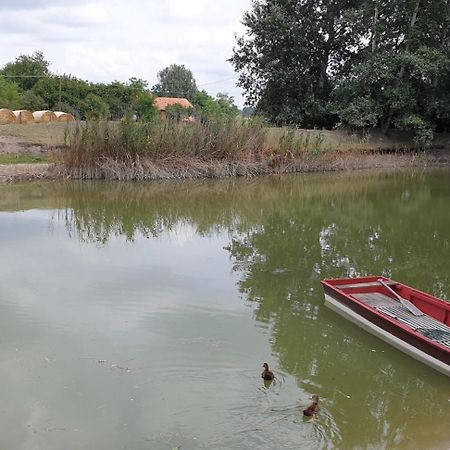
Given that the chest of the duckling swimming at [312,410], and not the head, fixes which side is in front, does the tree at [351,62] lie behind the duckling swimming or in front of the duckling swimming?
in front

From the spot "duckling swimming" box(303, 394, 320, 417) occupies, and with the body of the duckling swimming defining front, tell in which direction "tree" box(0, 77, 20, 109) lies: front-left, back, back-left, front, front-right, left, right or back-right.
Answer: left

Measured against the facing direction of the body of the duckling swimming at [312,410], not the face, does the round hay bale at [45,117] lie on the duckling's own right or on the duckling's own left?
on the duckling's own left

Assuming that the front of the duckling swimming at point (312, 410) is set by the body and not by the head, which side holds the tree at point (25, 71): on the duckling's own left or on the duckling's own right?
on the duckling's own left

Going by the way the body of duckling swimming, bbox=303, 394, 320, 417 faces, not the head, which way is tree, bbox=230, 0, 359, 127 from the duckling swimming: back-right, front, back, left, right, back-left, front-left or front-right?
front-left

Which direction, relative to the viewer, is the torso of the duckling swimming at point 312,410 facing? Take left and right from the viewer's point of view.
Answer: facing away from the viewer and to the right of the viewer

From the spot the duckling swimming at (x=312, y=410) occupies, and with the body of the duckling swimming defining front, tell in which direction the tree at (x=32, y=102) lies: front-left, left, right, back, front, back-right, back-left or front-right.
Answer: left

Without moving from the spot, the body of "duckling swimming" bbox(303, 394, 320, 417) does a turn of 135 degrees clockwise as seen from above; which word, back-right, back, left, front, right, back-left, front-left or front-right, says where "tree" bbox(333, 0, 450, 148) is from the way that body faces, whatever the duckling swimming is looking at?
back
